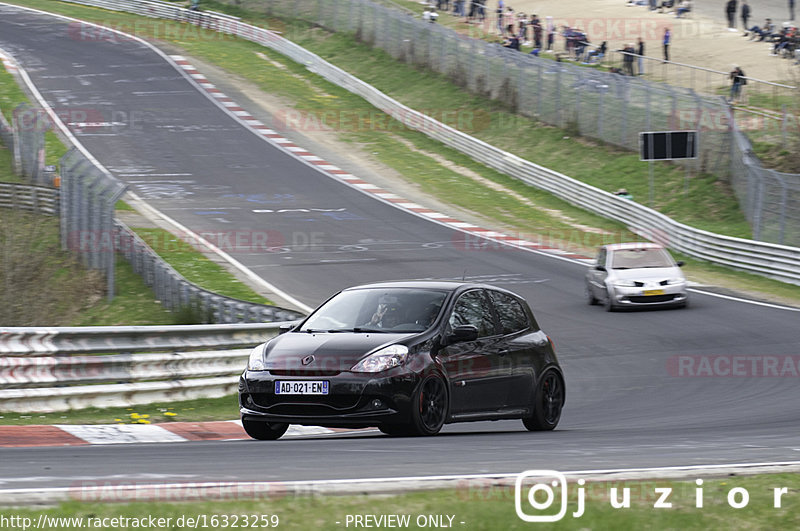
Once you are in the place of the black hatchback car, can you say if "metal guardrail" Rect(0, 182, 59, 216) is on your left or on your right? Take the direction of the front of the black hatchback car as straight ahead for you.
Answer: on your right

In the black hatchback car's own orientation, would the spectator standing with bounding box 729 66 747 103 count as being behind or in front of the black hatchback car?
behind

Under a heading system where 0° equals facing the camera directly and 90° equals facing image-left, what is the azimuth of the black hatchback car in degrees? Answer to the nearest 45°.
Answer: approximately 45°

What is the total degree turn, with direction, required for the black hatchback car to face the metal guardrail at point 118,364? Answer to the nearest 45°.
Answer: approximately 90° to its right

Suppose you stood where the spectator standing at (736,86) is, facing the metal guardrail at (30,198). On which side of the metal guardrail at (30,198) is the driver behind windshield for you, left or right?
left

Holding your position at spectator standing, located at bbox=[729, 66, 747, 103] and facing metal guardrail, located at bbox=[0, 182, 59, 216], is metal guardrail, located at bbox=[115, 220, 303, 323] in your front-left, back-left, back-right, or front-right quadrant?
front-left

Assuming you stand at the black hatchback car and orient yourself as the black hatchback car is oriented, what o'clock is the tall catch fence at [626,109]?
The tall catch fence is roughly at 5 o'clock from the black hatchback car.

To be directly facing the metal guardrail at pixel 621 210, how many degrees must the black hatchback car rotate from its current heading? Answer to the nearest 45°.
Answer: approximately 135° to its right
